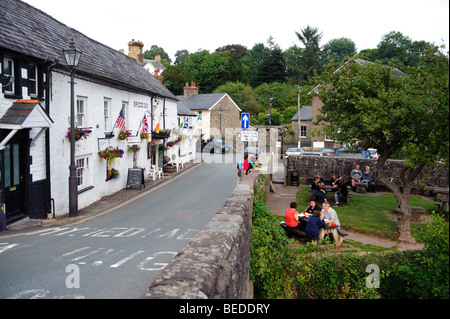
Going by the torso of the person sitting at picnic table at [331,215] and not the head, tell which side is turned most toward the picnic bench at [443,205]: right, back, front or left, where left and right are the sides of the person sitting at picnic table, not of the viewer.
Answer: back

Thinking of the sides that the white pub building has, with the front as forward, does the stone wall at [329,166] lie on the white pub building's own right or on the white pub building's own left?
on the white pub building's own left

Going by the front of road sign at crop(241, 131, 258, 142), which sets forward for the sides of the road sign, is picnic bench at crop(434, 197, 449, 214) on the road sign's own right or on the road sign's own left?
on the road sign's own left

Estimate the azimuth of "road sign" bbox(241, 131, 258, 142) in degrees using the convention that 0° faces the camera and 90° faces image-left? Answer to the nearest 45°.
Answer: approximately 0°

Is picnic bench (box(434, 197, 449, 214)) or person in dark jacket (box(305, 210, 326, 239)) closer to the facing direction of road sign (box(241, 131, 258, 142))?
the person in dark jacket

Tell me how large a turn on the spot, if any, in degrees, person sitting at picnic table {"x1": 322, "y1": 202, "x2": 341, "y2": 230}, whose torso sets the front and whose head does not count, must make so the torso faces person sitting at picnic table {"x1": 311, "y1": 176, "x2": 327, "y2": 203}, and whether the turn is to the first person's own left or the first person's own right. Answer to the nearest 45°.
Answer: approximately 135° to the first person's own right

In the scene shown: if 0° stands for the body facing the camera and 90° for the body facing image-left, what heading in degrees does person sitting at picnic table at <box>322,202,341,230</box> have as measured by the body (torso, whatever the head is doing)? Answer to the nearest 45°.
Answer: approximately 45°

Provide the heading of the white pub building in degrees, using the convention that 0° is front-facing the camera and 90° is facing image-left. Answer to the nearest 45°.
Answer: approximately 315°

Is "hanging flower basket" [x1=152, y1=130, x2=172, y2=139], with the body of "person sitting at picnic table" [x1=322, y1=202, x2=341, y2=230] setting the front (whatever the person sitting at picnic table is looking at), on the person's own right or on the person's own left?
on the person's own right

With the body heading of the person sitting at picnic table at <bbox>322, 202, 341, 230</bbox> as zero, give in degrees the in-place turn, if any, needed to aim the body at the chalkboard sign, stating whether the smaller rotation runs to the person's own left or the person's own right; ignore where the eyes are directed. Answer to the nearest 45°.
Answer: approximately 90° to the person's own right

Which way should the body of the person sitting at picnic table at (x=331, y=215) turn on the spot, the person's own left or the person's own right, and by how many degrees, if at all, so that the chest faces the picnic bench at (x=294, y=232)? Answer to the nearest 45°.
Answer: approximately 45° to the person's own right
